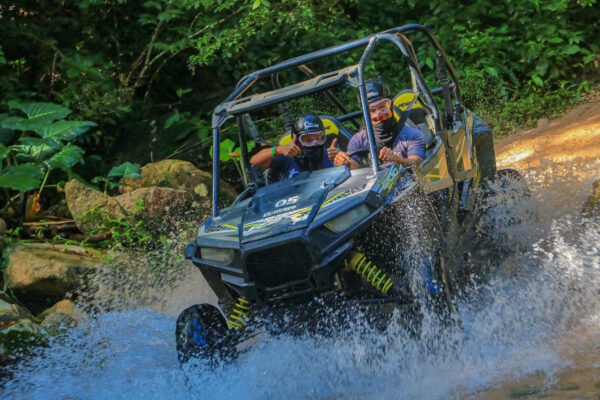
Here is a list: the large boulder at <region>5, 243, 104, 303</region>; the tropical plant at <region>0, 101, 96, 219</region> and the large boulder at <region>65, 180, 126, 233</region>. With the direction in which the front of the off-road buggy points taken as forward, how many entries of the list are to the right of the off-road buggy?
3

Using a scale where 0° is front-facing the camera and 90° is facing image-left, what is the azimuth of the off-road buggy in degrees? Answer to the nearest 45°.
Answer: approximately 45°

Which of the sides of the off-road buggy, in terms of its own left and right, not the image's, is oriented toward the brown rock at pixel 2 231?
right

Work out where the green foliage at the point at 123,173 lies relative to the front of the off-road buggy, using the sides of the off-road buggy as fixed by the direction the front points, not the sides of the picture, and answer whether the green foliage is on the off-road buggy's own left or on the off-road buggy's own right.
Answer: on the off-road buggy's own right

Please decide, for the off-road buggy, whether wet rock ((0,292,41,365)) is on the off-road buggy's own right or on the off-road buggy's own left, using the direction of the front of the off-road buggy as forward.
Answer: on the off-road buggy's own right

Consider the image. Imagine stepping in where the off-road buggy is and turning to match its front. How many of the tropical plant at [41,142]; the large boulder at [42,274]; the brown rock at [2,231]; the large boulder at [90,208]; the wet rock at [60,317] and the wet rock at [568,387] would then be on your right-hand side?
5

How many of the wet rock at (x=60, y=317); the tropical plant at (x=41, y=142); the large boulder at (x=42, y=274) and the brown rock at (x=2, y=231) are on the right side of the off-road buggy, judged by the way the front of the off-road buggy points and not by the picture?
4

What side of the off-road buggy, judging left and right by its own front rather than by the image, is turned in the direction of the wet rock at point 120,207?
right

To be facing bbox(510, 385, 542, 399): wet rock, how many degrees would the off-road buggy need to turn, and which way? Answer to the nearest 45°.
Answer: approximately 90° to its left

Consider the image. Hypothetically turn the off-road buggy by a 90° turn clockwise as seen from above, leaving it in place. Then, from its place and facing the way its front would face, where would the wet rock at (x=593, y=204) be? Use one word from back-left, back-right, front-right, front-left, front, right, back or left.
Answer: right

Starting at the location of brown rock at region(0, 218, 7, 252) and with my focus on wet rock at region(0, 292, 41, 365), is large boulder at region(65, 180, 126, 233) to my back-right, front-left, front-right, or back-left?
back-left
